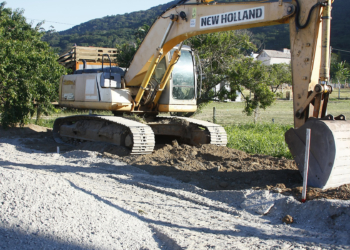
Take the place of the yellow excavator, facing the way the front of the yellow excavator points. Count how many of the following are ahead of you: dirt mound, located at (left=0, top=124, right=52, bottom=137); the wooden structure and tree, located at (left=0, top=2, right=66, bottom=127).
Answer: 0

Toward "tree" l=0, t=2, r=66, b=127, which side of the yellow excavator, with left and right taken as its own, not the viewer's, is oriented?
back

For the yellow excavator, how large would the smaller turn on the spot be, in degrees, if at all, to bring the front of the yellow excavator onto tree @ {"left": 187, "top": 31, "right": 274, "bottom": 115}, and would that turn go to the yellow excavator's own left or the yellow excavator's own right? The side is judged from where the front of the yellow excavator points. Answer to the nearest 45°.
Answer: approximately 135° to the yellow excavator's own left

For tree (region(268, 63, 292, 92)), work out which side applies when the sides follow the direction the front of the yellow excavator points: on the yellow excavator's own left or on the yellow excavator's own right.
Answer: on the yellow excavator's own left

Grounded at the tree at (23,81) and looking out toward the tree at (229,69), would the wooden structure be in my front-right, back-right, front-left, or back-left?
front-left

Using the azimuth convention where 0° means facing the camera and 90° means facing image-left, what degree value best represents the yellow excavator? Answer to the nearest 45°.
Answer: approximately 315°

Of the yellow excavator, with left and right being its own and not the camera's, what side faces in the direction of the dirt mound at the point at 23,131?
back

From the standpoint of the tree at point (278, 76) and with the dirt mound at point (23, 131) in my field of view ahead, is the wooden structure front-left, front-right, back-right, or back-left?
front-right

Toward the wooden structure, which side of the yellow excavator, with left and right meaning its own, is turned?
back
